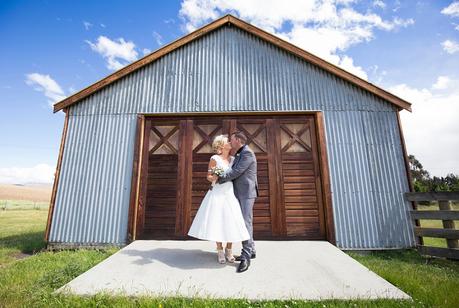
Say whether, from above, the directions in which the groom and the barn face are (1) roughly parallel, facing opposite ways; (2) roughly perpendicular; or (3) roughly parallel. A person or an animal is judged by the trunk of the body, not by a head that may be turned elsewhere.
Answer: roughly perpendicular

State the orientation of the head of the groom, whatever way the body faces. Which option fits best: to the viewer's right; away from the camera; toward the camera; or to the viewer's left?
to the viewer's left

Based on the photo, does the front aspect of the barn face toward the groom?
yes

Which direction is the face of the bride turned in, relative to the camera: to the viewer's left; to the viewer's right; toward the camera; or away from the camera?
to the viewer's right

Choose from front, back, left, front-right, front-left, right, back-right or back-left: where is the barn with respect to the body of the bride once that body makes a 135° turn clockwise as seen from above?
right

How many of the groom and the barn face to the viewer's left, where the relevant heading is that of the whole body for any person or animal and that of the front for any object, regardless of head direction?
1

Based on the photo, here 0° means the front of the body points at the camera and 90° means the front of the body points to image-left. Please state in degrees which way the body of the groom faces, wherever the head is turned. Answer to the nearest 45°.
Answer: approximately 90°

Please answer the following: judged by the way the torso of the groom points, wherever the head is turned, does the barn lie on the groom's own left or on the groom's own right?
on the groom's own right
